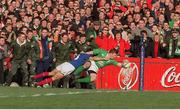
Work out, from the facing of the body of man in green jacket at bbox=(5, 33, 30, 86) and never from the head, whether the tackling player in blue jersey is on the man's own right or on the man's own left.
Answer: on the man's own left

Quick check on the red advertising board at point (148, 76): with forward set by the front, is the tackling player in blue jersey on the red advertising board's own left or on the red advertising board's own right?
on the red advertising board's own right

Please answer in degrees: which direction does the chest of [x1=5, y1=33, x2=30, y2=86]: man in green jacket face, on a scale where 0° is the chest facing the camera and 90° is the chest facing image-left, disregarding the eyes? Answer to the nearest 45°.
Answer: approximately 0°

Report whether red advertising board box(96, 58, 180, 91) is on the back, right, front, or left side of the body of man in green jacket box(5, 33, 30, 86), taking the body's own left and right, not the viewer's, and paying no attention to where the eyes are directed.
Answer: left

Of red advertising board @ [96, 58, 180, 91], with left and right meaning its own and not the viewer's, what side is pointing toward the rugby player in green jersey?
right

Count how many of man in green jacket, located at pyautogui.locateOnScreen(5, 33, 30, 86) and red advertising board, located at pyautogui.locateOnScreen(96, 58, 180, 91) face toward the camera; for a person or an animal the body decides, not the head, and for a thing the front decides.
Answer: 2

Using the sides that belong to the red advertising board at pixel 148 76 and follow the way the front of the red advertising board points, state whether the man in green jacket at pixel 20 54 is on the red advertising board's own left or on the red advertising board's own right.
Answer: on the red advertising board's own right
